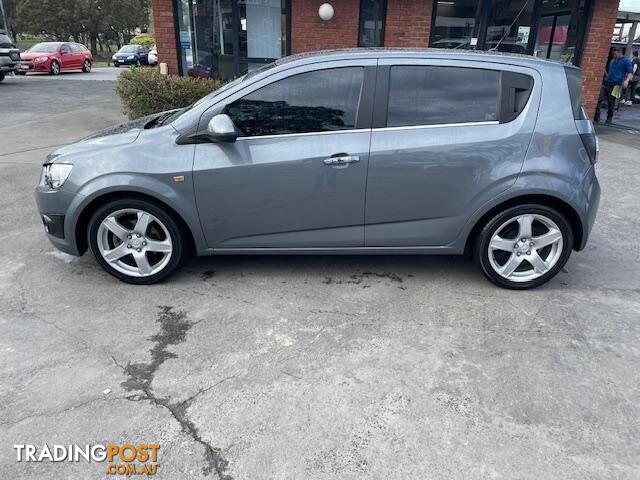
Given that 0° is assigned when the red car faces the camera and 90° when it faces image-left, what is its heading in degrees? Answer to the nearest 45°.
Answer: approximately 45°

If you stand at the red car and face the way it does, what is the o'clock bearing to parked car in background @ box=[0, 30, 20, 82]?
The parked car in background is roughly at 11 o'clock from the red car.

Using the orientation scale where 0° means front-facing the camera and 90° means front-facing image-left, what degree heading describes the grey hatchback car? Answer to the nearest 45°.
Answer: approximately 90°

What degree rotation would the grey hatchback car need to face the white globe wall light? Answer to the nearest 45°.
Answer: approximately 90° to its right

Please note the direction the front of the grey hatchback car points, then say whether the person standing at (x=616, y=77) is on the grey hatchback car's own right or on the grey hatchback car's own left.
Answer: on the grey hatchback car's own right

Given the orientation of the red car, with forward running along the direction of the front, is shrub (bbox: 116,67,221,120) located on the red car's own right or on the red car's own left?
on the red car's own left

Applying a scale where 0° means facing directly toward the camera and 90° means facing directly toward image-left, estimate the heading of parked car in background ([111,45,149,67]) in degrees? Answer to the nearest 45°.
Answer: approximately 45°
